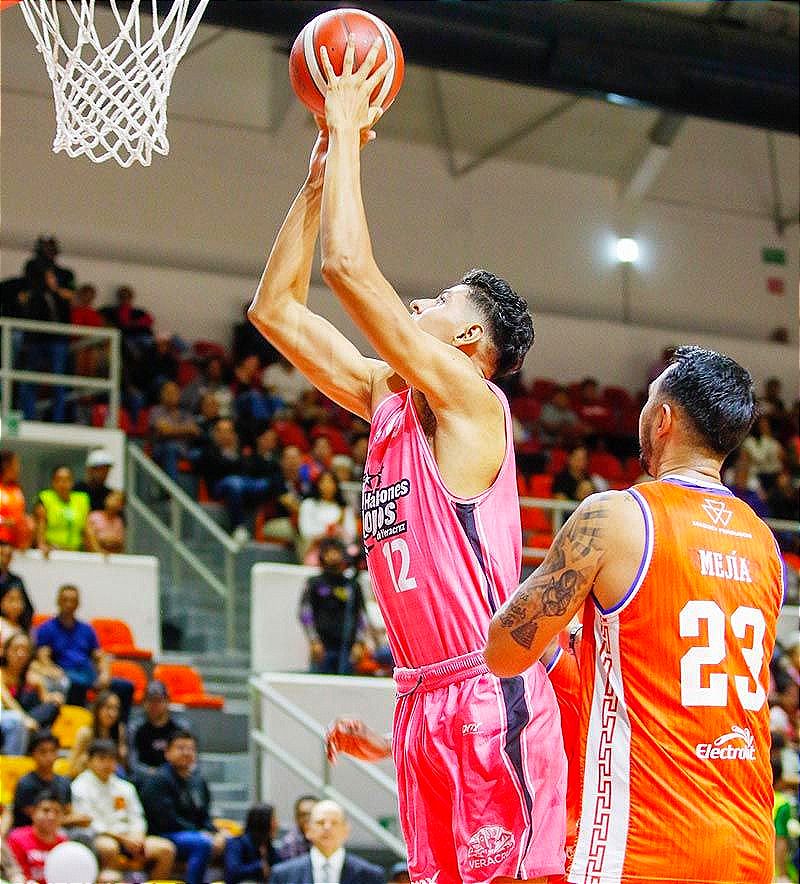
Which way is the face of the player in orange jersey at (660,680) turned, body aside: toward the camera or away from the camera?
away from the camera

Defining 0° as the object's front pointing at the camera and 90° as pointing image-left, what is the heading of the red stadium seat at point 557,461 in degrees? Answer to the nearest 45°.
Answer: approximately 45°

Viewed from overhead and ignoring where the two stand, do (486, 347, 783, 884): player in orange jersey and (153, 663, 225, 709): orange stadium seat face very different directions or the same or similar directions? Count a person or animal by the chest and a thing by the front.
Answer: very different directions

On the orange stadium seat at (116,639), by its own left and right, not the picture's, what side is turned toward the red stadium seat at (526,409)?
left

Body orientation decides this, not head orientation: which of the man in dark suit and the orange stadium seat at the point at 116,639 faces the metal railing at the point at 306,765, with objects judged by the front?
the orange stadium seat

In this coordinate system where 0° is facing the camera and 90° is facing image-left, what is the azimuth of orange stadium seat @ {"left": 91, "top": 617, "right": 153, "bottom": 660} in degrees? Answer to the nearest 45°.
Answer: approximately 315°

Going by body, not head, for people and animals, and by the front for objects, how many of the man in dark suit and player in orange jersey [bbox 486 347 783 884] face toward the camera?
1

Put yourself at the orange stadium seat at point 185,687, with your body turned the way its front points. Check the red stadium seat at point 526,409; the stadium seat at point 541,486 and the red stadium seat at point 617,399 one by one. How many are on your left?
3

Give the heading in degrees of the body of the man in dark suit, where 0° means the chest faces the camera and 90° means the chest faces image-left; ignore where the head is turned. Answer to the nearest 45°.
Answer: approximately 0°
